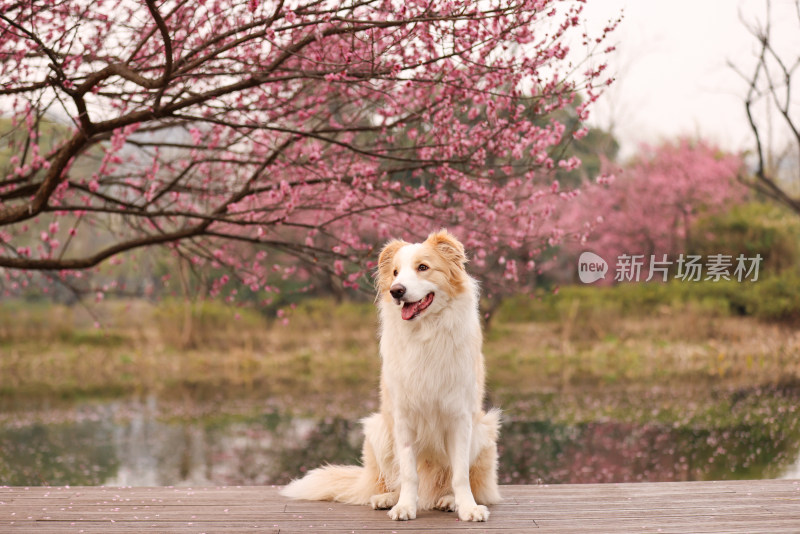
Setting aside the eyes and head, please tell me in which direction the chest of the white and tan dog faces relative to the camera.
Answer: toward the camera

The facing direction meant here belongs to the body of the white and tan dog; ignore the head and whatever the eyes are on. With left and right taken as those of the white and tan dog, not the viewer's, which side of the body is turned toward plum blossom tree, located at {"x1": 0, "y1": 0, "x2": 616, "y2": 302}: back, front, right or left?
back

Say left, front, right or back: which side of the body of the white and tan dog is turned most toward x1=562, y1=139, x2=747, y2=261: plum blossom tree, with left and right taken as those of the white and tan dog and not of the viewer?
back

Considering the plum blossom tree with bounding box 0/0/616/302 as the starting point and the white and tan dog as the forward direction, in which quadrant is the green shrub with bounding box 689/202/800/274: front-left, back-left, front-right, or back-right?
back-left

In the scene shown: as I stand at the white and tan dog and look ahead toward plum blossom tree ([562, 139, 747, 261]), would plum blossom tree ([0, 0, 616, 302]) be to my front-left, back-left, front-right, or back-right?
front-left

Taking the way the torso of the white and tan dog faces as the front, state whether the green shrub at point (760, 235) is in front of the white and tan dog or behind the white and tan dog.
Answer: behind
